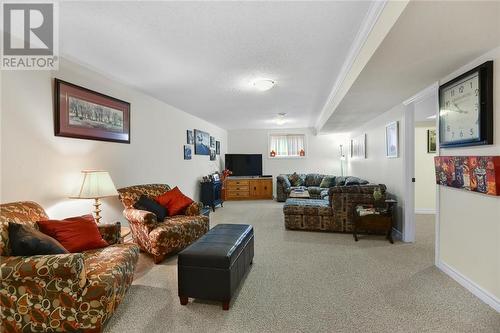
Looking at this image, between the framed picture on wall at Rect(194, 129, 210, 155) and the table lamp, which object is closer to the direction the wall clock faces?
the table lamp

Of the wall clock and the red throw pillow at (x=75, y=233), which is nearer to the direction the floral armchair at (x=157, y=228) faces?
the wall clock

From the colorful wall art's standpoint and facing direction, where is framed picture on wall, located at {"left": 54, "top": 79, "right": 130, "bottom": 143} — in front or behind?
in front

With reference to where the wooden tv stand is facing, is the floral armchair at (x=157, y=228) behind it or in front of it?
in front

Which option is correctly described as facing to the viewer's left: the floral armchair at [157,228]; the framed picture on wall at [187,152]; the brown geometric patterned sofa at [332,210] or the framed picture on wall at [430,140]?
the brown geometric patterned sofa

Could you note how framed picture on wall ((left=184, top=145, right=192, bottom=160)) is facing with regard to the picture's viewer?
facing the viewer and to the right of the viewer

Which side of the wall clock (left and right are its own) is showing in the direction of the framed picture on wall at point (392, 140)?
right

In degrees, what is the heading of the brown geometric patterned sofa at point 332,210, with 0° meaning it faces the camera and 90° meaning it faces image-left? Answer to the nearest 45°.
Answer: approximately 90°

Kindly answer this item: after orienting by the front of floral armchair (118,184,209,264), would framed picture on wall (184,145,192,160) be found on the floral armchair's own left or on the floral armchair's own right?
on the floral armchair's own left

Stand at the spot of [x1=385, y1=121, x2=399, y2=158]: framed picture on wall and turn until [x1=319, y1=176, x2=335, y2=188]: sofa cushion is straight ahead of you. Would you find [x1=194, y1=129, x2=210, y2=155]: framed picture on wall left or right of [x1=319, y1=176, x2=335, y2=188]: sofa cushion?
left
